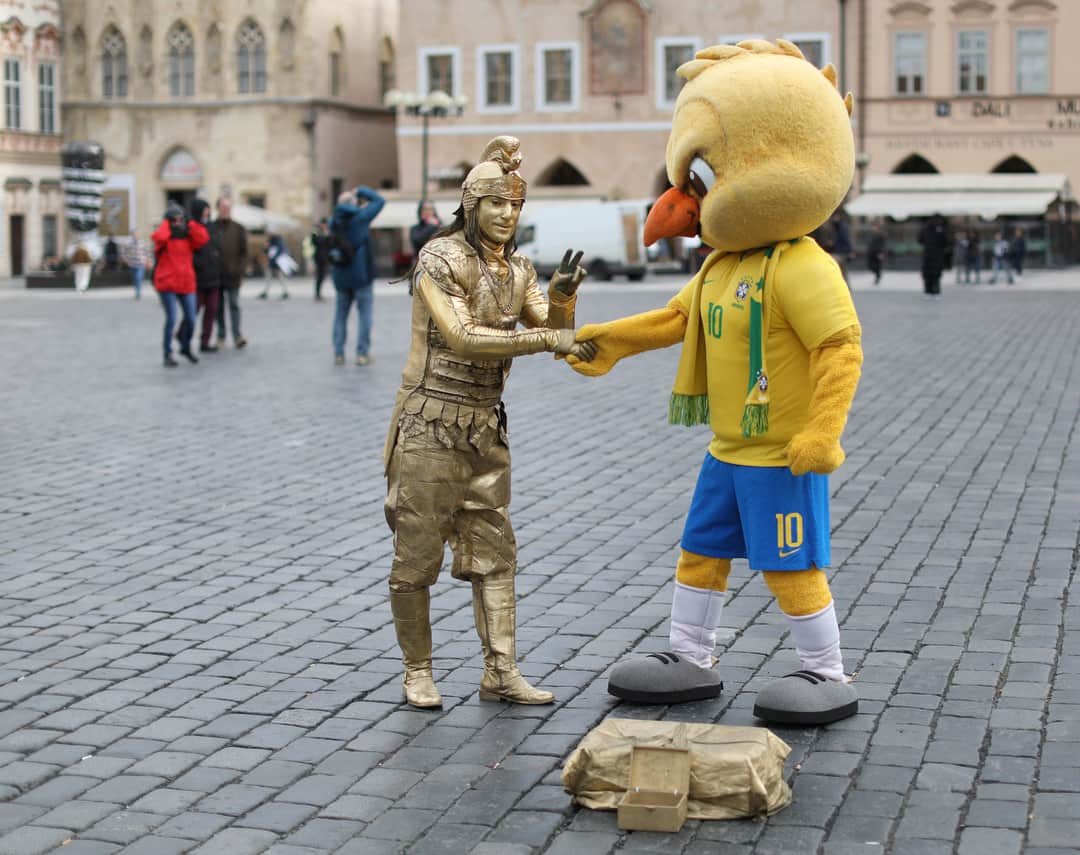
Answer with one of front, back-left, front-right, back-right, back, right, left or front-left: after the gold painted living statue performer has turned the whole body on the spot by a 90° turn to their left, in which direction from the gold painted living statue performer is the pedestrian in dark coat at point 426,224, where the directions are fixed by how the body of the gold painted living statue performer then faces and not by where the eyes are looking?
front-left

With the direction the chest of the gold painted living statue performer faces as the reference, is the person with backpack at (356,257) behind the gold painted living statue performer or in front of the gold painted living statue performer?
behind

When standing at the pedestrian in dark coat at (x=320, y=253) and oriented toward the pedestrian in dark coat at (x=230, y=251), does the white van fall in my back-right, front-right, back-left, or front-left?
back-left

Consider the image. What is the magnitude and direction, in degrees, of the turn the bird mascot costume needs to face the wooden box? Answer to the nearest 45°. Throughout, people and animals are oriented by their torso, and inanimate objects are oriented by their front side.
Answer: approximately 45° to its left

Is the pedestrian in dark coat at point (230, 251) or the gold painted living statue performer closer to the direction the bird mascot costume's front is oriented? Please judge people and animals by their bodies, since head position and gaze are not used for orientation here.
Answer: the gold painted living statue performer

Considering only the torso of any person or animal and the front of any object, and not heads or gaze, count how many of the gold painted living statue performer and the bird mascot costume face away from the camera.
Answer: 0

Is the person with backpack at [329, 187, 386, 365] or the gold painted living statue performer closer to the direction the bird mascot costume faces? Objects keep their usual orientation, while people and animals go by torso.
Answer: the gold painted living statue performer

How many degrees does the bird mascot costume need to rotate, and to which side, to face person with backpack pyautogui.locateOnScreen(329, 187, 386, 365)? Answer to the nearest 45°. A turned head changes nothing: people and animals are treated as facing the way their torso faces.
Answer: approximately 135° to its right

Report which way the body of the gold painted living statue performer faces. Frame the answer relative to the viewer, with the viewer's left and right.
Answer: facing the viewer and to the right of the viewer

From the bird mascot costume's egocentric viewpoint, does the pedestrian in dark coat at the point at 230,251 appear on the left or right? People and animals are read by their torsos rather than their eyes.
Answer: on its right

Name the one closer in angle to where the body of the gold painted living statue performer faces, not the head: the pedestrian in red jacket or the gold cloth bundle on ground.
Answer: the gold cloth bundle on ground

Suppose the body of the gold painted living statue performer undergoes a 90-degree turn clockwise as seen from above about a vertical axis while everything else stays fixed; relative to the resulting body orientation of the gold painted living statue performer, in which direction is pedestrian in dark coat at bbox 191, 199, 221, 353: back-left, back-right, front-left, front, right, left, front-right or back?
back-right

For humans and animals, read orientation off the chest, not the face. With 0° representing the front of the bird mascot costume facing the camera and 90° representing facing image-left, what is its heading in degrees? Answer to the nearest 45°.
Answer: approximately 45°
